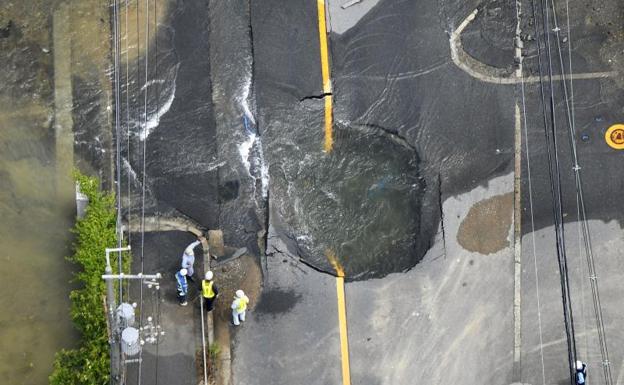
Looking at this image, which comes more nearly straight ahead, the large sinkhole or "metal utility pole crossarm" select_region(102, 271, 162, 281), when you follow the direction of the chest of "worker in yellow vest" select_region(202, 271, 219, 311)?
the large sinkhole

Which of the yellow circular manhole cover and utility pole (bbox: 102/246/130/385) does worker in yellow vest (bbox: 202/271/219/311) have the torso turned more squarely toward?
the yellow circular manhole cover

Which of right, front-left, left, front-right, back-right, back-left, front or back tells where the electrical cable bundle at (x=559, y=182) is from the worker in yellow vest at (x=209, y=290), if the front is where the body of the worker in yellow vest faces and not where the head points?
front-right

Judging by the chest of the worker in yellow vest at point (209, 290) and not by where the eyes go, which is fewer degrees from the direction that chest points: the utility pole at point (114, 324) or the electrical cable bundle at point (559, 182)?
the electrical cable bundle

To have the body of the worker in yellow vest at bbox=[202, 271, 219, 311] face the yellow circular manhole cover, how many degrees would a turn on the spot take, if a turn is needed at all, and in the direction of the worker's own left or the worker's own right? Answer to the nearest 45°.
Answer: approximately 45° to the worker's own right

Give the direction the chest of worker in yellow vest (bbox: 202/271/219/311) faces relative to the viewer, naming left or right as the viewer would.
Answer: facing away from the viewer and to the right of the viewer

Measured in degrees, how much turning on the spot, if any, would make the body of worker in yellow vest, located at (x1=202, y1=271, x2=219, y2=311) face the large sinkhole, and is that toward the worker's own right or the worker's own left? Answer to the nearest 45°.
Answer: approximately 45° to the worker's own right

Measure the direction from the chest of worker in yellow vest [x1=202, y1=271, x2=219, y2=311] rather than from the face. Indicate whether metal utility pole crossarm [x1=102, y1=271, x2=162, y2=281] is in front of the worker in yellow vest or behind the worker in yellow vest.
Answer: behind

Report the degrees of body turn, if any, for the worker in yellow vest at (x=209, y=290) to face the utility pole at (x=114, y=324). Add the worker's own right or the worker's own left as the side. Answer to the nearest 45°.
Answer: approximately 135° to the worker's own left

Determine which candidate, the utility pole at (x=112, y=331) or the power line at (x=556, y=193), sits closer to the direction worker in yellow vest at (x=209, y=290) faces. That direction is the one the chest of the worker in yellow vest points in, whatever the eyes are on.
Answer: the power line

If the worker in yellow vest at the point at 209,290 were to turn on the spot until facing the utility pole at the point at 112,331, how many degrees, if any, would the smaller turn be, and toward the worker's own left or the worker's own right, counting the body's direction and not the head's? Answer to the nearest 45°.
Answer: approximately 135° to the worker's own left

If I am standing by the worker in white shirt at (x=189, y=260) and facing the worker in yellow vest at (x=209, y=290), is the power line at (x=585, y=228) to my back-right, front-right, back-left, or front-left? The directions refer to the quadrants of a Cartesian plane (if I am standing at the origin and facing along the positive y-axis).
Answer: front-left
